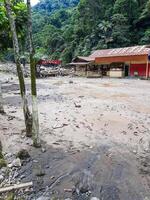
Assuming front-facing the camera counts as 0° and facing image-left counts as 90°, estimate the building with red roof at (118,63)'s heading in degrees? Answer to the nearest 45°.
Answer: approximately 0°

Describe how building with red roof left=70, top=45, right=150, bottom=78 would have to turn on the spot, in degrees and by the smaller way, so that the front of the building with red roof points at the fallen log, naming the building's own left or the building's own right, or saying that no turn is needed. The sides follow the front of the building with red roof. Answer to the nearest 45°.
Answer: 0° — it already faces it

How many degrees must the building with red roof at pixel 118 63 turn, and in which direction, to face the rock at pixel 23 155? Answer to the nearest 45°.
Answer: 0° — it already faces it

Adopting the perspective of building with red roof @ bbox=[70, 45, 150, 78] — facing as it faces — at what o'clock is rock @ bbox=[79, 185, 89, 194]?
The rock is roughly at 12 o'clock from the building with red roof.

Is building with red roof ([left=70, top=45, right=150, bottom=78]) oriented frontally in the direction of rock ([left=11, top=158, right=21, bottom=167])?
yes
